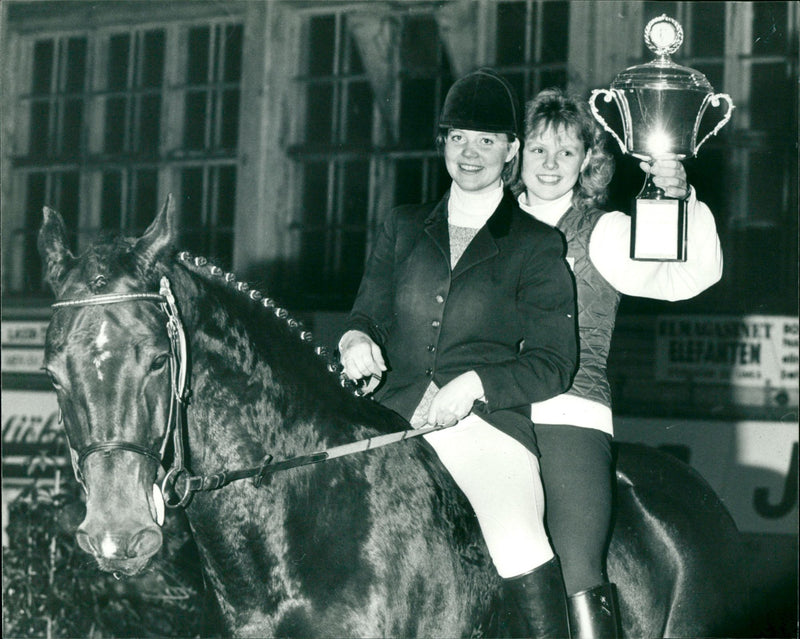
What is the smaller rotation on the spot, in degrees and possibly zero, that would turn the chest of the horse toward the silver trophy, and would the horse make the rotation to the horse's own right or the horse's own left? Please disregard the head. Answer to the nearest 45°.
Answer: approximately 180°

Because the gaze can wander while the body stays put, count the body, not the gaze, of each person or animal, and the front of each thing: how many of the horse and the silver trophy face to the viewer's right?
0

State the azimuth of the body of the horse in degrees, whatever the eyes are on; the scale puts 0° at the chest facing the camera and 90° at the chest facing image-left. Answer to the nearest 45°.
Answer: approximately 45°

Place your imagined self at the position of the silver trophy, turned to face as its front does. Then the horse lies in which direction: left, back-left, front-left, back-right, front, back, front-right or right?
front-right
